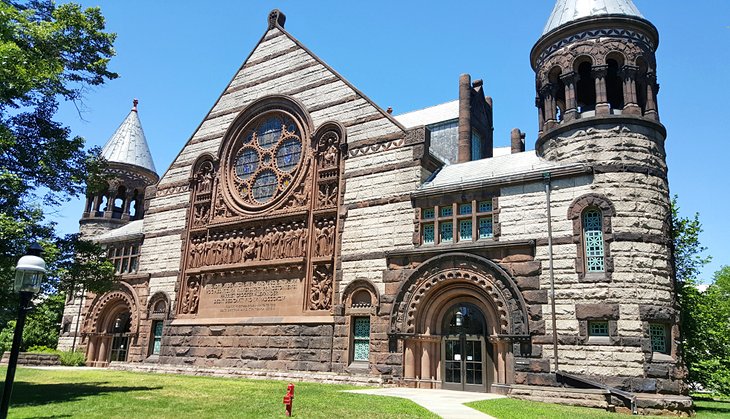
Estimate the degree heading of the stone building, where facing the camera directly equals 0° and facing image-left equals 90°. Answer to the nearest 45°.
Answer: approximately 45°

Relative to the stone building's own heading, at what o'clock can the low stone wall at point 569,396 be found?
The low stone wall is roughly at 9 o'clock from the stone building.
